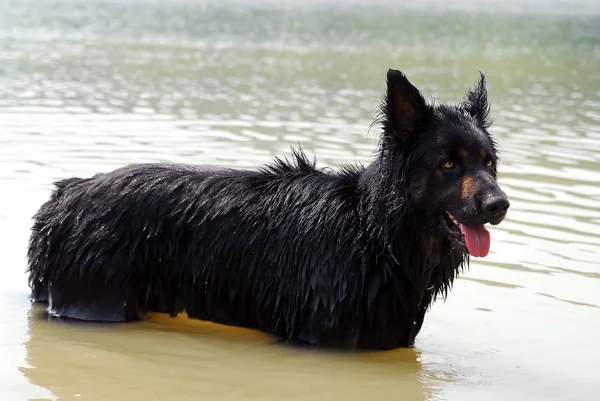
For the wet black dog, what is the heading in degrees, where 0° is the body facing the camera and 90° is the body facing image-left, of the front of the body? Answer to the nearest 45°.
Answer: approximately 270°
